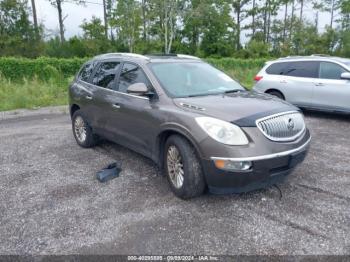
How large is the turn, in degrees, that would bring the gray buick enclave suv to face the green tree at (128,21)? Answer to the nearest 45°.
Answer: approximately 135° to its left

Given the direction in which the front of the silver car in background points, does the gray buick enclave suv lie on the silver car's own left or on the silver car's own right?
on the silver car's own right

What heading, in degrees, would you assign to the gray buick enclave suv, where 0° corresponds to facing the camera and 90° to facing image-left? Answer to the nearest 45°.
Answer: approximately 315°

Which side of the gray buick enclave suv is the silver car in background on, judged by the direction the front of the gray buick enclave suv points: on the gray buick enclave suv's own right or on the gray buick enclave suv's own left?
on the gray buick enclave suv's own left

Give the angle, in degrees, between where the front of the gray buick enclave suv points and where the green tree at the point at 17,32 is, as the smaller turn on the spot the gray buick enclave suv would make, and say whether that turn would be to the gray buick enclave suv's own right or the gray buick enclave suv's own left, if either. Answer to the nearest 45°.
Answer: approximately 180°

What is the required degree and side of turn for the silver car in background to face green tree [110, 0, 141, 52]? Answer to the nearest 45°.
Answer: approximately 135° to its left

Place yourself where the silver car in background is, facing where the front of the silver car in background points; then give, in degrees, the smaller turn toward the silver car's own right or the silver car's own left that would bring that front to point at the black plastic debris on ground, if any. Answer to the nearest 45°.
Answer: approximately 135° to the silver car's own right

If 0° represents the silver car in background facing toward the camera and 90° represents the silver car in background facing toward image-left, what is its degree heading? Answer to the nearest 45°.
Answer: approximately 270°
